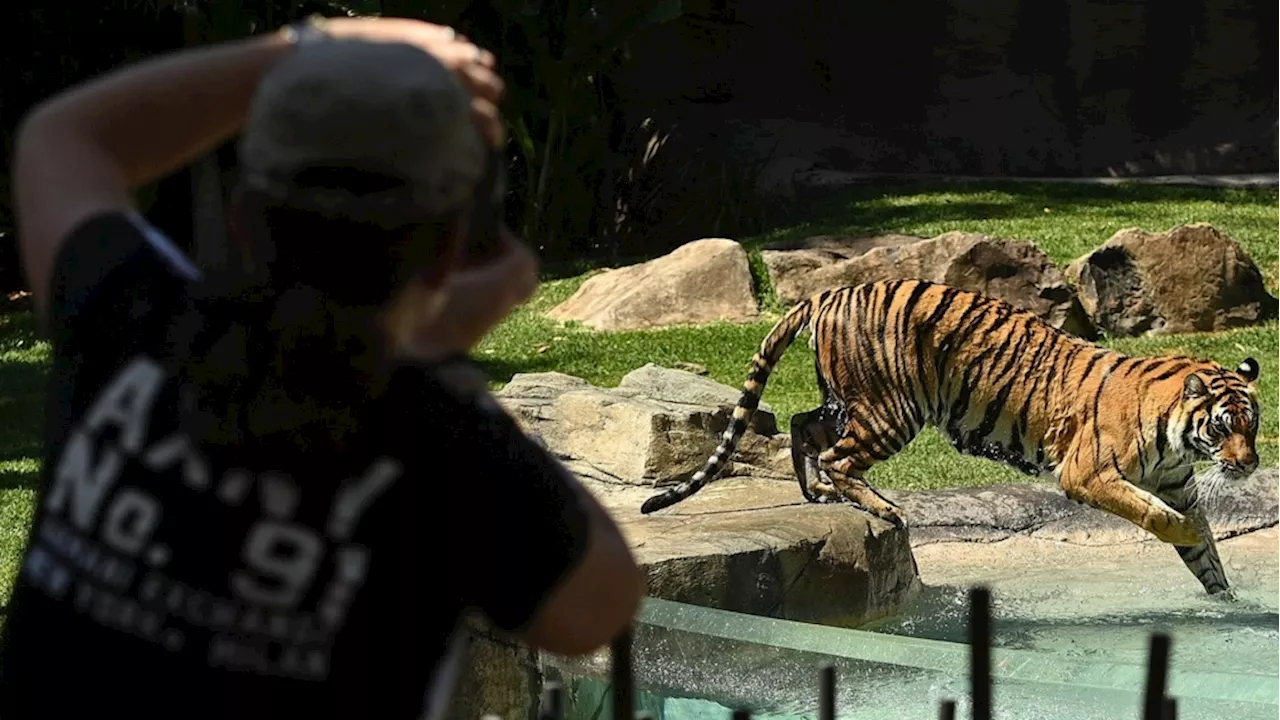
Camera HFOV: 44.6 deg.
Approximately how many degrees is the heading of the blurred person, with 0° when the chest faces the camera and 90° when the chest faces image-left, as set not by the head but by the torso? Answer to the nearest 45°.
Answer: approximately 225°

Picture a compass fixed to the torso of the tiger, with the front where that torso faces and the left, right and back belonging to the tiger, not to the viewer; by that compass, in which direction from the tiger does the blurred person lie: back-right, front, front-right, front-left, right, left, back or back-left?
right

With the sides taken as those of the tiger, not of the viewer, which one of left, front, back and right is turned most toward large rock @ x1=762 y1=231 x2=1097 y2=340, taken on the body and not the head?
left

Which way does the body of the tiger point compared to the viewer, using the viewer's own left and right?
facing to the right of the viewer

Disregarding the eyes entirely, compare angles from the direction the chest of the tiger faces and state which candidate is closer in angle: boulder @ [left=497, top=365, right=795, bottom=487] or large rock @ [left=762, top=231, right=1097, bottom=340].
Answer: the large rock

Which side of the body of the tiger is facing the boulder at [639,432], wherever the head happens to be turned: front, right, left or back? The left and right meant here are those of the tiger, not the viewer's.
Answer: back

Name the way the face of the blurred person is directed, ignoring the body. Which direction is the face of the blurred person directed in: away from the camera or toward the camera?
away from the camera

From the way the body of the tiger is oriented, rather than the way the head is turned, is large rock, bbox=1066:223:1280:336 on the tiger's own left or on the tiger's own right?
on the tiger's own left

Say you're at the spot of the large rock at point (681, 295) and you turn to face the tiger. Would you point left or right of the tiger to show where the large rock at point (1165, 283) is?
left

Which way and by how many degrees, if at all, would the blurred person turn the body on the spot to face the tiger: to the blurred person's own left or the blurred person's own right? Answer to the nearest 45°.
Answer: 0° — they already face it
